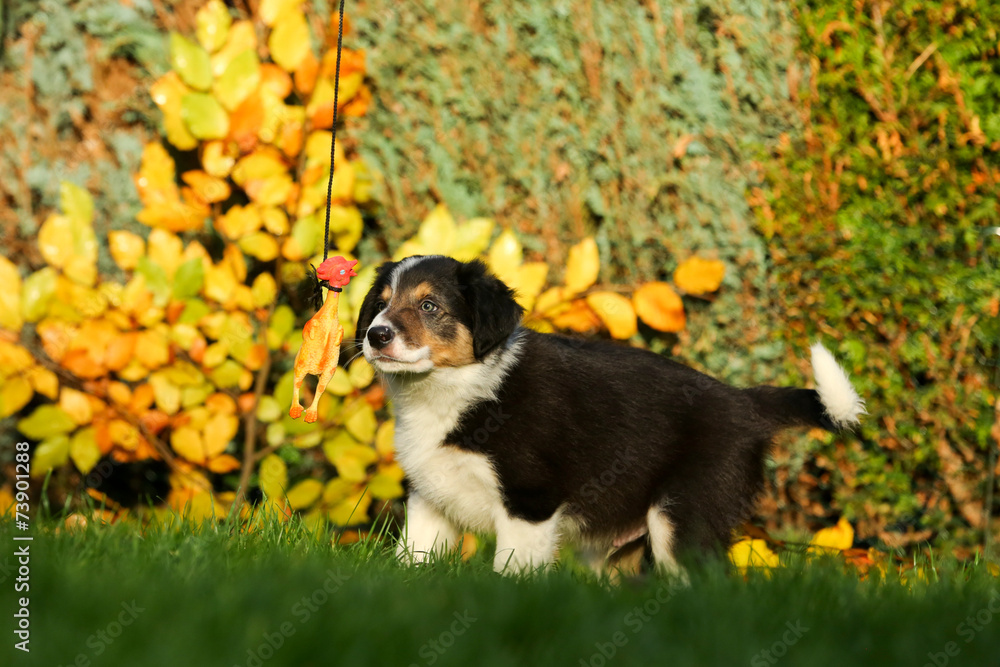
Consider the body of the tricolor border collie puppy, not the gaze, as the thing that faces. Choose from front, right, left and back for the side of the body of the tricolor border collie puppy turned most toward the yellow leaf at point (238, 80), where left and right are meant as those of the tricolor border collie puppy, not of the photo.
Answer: right

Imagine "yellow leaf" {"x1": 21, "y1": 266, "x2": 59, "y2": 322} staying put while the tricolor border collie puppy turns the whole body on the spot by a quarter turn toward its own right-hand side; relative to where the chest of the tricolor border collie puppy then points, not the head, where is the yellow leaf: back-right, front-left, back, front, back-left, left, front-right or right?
left

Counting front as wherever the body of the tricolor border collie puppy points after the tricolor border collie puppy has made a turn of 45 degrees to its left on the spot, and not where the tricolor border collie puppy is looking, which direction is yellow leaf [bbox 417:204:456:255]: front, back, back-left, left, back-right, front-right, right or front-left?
right

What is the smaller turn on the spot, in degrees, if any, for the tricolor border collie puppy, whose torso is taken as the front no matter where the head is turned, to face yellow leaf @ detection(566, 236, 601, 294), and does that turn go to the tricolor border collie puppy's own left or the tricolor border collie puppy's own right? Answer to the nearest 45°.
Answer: approximately 90° to the tricolor border collie puppy's own right

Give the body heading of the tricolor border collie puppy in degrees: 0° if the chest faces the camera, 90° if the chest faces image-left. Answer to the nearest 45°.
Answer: approximately 90°

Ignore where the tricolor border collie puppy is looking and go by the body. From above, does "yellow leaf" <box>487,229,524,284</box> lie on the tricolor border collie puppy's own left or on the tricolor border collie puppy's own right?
on the tricolor border collie puppy's own right

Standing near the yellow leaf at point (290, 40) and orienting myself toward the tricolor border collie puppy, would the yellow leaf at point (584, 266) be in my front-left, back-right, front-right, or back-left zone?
front-left

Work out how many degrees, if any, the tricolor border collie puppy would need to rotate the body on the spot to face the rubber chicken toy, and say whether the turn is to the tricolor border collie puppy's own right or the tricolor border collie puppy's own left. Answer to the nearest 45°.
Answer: approximately 45° to the tricolor border collie puppy's own left

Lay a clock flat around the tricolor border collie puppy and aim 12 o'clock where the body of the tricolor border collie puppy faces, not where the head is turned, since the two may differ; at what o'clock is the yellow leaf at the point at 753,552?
The yellow leaf is roughly at 5 o'clock from the tricolor border collie puppy.

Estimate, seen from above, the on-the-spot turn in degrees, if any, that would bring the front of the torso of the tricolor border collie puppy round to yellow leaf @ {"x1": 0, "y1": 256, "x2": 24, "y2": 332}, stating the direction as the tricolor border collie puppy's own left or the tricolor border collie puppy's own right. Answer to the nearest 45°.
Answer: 0° — it already faces it

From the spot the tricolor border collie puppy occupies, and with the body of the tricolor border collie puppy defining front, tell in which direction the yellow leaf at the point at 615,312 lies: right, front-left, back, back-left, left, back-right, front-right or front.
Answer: right

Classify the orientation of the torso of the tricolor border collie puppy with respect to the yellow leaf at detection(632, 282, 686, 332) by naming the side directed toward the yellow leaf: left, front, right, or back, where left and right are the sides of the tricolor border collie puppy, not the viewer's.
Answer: right

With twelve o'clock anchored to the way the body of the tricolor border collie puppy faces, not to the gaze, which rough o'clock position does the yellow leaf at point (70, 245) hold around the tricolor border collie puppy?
The yellow leaf is roughly at 2 o'clock from the tricolor border collie puppy.

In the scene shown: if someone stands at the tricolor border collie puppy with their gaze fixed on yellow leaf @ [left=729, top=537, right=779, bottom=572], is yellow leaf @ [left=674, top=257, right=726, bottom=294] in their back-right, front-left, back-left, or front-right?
front-left
